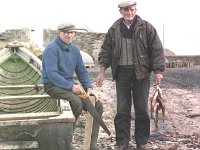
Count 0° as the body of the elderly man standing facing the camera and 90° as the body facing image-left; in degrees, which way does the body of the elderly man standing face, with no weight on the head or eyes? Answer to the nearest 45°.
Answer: approximately 0°
